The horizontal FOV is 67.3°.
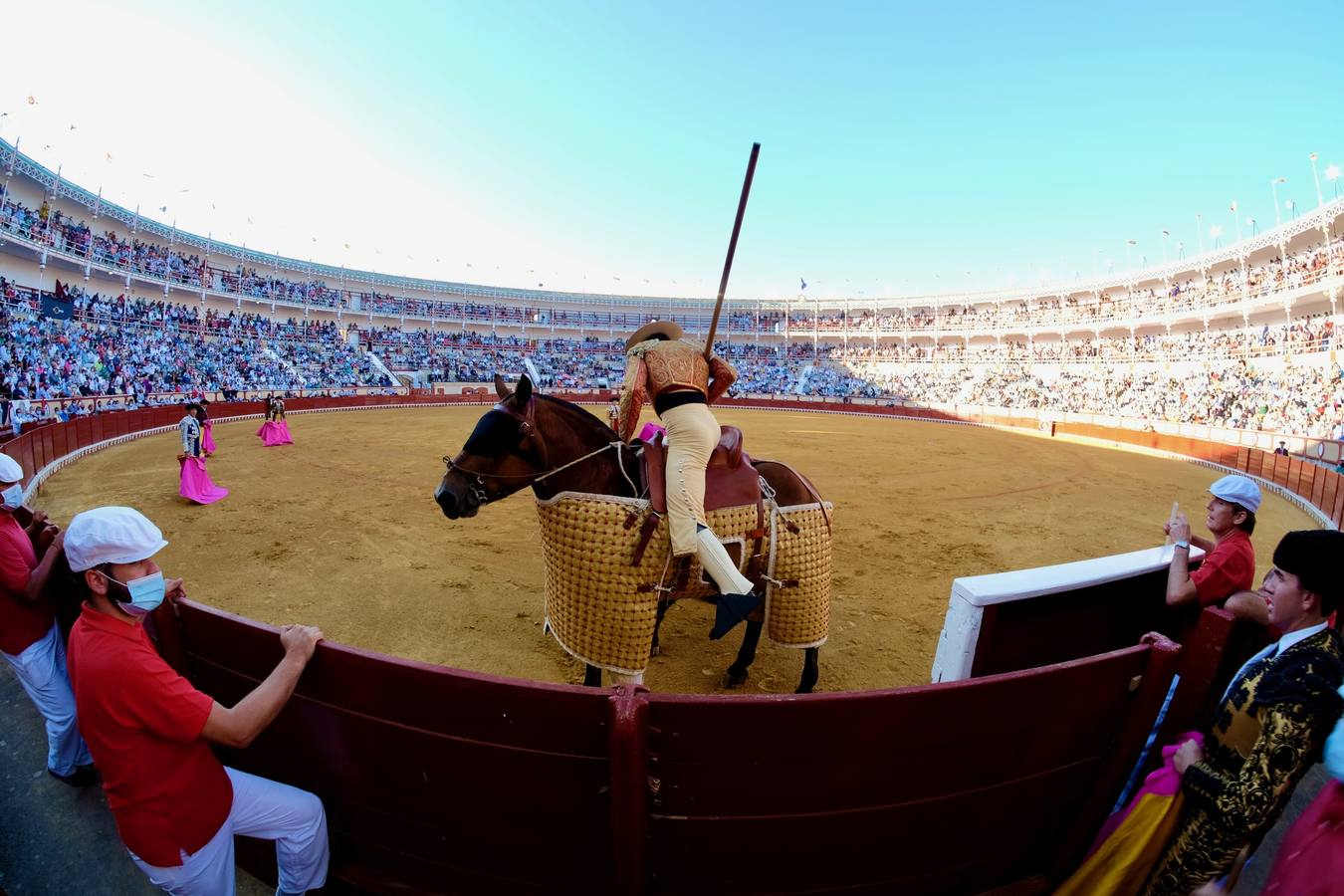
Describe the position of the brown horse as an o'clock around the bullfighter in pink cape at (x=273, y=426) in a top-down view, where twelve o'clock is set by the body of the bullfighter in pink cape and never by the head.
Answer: The brown horse is roughly at 12 o'clock from the bullfighter in pink cape.

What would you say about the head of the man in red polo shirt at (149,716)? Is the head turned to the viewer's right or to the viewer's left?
to the viewer's right

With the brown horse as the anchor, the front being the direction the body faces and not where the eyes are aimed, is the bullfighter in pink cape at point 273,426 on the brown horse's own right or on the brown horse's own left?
on the brown horse's own right

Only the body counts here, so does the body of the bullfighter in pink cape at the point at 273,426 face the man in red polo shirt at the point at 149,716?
yes

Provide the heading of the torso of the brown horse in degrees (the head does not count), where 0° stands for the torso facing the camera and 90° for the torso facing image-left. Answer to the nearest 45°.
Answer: approximately 90°

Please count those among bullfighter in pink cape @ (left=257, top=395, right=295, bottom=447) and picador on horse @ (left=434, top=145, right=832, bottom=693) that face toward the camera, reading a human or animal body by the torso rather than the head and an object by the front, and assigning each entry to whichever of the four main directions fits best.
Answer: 1

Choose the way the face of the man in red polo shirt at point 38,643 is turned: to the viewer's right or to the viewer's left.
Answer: to the viewer's right

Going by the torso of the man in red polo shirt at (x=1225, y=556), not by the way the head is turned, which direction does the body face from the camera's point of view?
to the viewer's left
